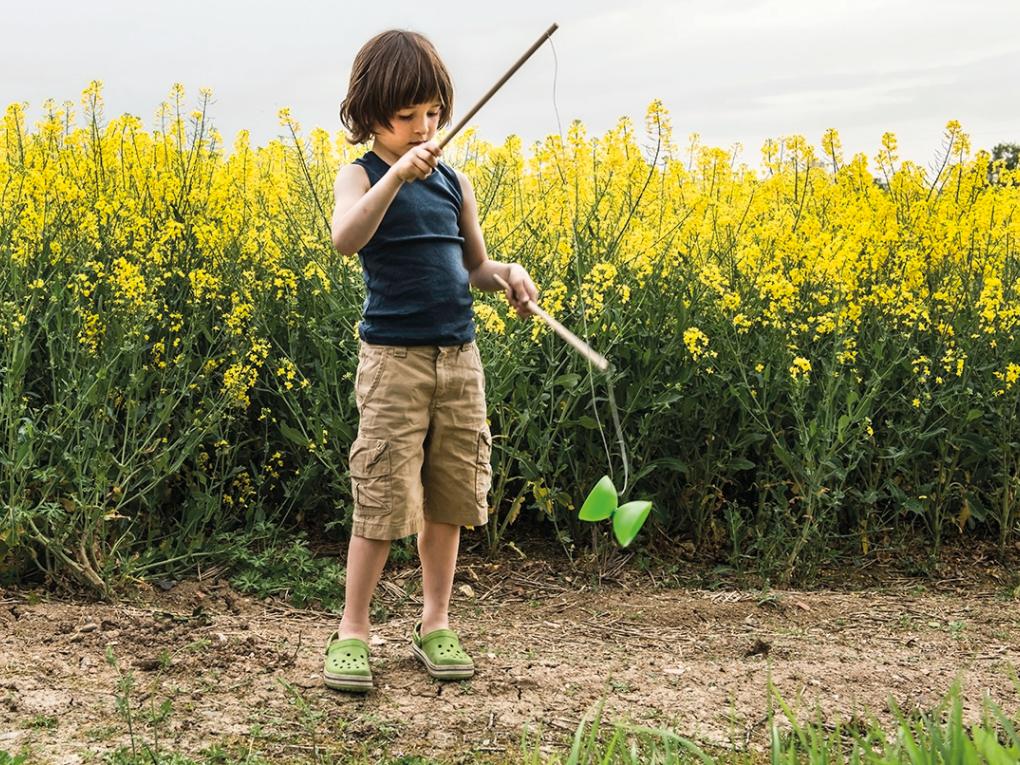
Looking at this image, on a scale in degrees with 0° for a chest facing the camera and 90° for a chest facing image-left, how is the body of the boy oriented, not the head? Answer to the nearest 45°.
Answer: approximately 315°
